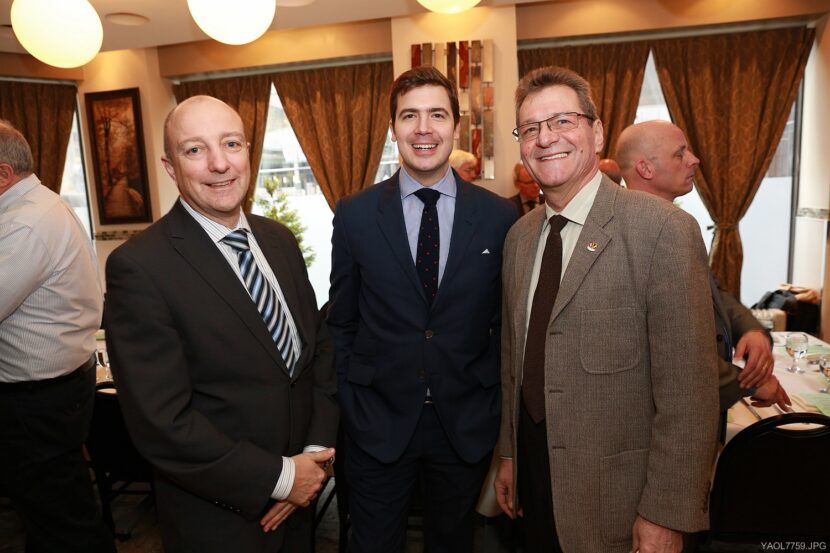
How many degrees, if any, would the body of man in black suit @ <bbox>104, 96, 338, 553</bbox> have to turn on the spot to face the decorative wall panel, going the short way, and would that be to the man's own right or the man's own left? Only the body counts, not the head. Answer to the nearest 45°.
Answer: approximately 90° to the man's own left

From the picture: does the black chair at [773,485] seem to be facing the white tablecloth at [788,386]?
yes

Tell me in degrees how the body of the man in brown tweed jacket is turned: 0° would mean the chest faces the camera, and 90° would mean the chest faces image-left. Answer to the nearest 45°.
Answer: approximately 45°

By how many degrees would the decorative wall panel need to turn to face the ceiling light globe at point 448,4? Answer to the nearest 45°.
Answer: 0° — it already faces it

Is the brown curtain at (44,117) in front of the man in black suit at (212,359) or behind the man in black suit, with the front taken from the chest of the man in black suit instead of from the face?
behind

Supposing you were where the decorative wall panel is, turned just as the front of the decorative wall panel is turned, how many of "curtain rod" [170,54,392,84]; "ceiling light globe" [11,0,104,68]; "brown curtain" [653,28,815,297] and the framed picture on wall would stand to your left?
1

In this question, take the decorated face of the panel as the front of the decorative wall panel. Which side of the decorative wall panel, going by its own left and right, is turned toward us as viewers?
front

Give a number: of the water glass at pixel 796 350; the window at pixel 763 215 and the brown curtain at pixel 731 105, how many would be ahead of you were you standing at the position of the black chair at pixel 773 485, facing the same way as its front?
3

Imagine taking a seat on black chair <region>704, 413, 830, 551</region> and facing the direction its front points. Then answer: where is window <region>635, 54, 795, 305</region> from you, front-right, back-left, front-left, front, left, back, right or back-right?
front

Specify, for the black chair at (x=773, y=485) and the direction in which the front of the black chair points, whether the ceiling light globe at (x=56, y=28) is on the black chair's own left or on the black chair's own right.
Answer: on the black chair's own left

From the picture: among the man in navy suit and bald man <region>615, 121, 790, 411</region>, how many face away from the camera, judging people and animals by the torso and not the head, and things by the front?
0

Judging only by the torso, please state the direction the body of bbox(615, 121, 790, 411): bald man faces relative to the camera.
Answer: to the viewer's right

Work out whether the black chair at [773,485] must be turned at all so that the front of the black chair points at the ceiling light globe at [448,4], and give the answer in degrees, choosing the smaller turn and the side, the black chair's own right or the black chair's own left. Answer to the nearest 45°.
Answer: approximately 45° to the black chair's own left

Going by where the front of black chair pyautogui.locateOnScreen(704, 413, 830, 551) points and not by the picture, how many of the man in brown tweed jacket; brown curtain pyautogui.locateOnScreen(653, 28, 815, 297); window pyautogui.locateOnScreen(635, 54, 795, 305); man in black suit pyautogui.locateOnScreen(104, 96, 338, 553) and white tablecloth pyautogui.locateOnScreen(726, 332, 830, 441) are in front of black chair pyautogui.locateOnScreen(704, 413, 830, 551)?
3

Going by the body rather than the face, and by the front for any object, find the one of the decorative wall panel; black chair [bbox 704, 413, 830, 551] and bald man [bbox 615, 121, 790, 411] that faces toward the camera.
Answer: the decorative wall panel

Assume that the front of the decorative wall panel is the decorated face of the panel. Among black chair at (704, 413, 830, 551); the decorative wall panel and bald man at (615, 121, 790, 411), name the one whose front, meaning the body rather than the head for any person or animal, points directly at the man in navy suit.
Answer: the decorative wall panel

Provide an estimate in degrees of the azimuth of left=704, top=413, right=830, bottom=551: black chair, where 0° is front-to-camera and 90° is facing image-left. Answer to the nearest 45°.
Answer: approximately 180°
